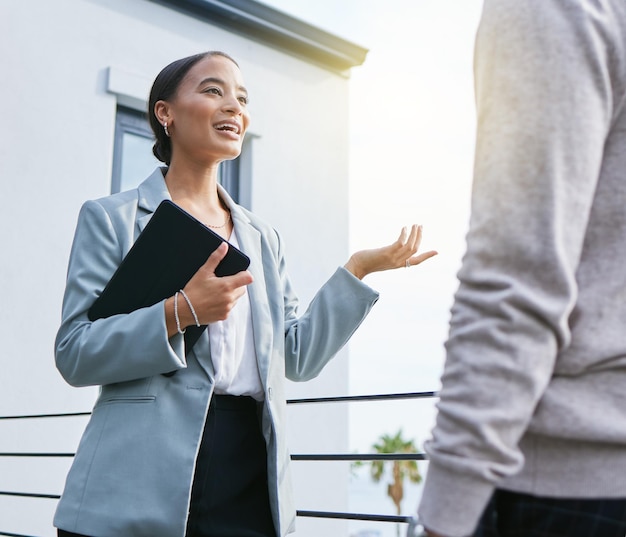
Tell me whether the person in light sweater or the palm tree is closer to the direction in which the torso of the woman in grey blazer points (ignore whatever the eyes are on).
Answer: the person in light sweater

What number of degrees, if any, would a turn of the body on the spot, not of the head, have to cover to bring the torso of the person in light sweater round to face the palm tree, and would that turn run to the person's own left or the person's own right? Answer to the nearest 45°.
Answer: approximately 45° to the person's own right

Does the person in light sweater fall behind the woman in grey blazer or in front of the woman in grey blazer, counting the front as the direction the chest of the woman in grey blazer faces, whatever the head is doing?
in front

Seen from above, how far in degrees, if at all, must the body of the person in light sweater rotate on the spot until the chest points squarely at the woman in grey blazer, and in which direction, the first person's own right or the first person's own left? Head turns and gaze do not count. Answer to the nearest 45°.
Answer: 0° — they already face them

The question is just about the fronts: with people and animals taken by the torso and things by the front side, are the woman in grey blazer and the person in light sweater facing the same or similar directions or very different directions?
very different directions

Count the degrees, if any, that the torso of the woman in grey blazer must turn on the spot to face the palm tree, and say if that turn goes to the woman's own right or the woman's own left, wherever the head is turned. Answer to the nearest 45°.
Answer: approximately 135° to the woman's own left

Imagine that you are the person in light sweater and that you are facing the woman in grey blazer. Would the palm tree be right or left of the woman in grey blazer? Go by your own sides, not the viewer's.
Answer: right

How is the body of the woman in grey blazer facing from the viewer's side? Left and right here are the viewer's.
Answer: facing the viewer and to the right of the viewer

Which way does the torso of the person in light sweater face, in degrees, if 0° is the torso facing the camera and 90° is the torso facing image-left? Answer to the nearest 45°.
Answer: approximately 135°
